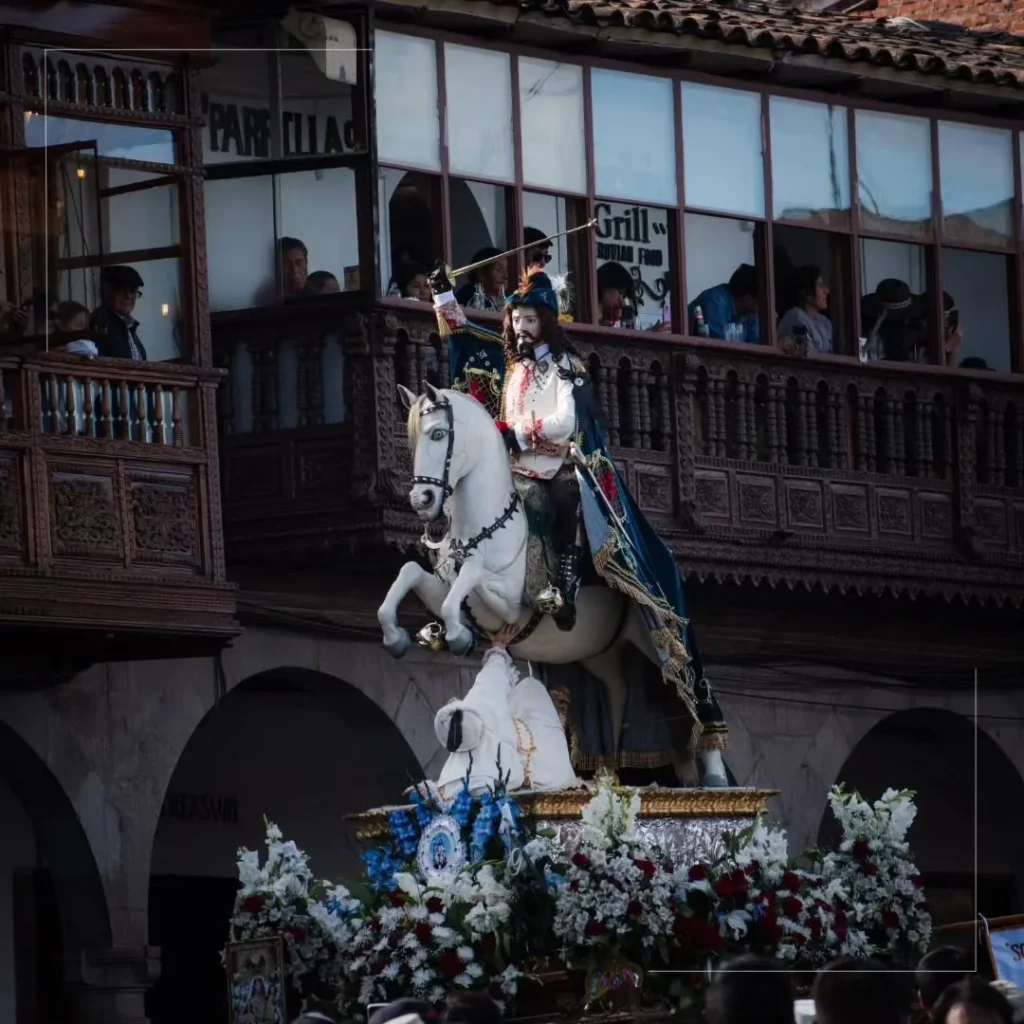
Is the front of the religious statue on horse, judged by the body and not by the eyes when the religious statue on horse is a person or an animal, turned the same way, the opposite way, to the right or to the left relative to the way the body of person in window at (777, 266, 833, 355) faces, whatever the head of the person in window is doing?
to the right

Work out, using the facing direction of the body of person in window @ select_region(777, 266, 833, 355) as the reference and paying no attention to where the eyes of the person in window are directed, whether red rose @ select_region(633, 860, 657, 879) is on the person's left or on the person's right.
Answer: on the person's right

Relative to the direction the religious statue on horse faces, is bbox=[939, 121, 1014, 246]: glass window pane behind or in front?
behind

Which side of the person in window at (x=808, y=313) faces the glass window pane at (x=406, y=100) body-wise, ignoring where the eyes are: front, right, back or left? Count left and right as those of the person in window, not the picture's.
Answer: right

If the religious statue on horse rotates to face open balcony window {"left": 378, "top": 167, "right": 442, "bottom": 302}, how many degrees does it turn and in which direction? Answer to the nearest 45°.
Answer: approximately 135° to its right

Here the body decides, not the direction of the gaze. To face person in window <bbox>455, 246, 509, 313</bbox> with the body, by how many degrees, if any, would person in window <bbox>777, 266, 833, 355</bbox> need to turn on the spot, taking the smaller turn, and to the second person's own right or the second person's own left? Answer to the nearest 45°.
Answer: approximately 90° to the second person's own right

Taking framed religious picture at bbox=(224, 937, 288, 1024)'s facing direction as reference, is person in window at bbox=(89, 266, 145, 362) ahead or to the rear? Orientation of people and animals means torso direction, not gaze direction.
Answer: to the rear

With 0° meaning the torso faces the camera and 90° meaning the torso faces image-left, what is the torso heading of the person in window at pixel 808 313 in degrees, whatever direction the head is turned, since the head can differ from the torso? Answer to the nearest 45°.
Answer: approximately 315°

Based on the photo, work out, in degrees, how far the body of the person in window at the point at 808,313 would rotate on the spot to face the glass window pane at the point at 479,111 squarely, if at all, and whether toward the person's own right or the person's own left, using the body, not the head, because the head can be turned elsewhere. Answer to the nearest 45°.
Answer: approximately 90° to the person's own right

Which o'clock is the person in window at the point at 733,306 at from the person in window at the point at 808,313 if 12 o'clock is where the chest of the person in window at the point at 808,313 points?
the person in window at the point at 733,306 is roughly at 3 o'clock from the person in window at the point at 808,313.
